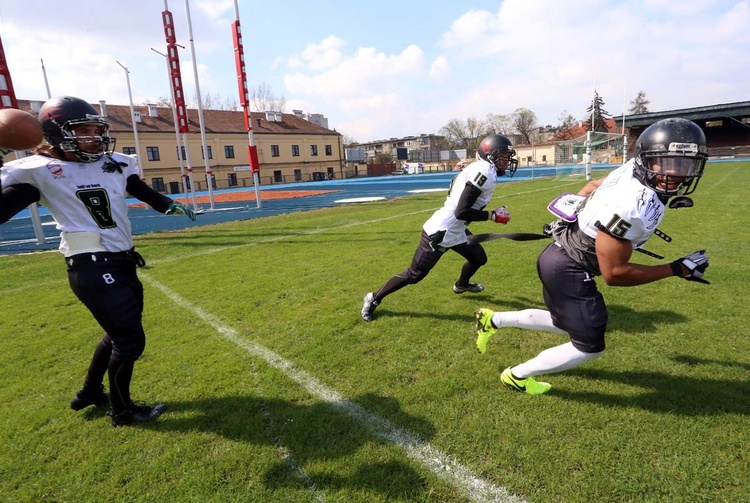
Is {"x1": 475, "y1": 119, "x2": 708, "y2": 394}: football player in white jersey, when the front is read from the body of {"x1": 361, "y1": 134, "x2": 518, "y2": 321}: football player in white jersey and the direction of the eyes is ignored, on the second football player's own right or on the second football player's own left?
on the second football player's own right

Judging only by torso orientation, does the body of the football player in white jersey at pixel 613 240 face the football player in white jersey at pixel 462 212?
no

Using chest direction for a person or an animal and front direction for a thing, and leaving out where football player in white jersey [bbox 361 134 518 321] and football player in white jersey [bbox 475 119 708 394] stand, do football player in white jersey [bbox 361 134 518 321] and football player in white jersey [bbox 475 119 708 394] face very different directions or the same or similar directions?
same or similar directions

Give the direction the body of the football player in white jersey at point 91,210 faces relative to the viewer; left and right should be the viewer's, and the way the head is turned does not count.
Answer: facing the viewer and to the right of the viewer

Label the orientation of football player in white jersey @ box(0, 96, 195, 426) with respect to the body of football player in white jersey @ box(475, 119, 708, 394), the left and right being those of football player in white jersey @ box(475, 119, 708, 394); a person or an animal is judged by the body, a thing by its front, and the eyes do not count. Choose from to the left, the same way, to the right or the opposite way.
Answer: the same way

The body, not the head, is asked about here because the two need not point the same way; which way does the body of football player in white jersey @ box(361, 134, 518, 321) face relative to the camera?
to the viewer's right
